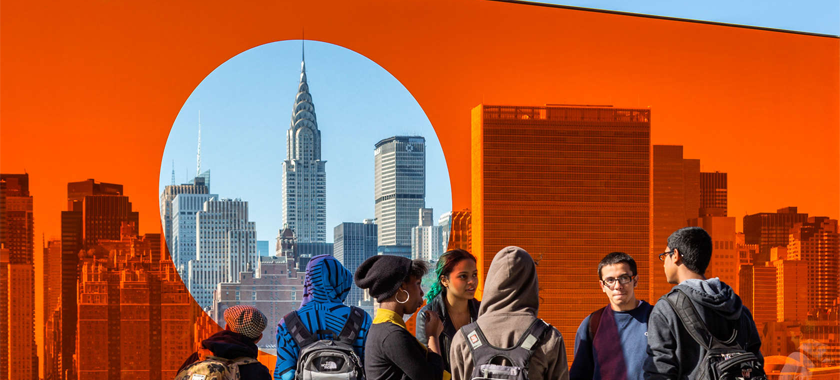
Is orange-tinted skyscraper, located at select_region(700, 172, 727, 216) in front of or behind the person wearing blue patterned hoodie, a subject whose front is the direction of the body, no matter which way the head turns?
in front

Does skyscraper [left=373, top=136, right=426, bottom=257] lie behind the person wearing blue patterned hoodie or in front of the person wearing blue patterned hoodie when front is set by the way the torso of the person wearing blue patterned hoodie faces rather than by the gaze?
in front

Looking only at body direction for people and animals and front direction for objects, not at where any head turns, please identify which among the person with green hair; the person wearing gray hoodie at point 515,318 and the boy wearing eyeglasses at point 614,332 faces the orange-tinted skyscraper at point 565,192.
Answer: the person wearing gray hoodie

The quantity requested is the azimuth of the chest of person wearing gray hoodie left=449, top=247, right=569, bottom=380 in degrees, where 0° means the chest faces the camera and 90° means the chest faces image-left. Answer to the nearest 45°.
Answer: approximately 180°

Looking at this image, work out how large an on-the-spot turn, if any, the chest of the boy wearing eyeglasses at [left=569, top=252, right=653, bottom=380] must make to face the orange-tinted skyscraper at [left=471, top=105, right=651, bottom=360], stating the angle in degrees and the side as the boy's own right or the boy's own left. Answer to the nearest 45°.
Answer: approximately 180°

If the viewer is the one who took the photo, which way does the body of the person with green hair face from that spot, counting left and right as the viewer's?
facing the viewer and to the right of the viewer

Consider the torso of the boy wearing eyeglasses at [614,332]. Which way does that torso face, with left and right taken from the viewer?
facing the viewer

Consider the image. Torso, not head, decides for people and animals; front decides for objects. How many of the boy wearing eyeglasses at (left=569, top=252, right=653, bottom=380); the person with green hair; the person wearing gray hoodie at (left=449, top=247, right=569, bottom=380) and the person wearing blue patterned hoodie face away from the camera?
2

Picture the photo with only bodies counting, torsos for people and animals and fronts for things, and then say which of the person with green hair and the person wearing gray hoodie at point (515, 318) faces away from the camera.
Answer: the person wearing gray hoodie

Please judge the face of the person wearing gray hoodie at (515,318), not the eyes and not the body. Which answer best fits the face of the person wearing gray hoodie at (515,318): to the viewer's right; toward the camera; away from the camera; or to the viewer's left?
away from the camera

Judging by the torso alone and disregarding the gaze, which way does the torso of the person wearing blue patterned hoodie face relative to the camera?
away from the camera

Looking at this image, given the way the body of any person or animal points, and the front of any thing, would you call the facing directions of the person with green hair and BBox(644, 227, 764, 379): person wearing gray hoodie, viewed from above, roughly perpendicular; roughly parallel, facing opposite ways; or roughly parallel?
roughly parallel, facing opposite ways

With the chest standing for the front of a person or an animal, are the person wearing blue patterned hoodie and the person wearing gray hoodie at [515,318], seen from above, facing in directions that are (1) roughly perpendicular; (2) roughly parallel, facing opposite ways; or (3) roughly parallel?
roughly parallel

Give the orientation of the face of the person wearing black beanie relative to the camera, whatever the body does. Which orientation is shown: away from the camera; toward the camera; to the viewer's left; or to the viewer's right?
to the viewer's right

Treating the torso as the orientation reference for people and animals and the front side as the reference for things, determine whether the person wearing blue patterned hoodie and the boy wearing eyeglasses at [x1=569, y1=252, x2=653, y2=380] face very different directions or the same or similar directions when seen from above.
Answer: very different directions

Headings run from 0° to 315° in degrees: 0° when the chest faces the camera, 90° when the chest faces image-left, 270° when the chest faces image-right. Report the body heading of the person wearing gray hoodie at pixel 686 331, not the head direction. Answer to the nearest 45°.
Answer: approximately 135°
